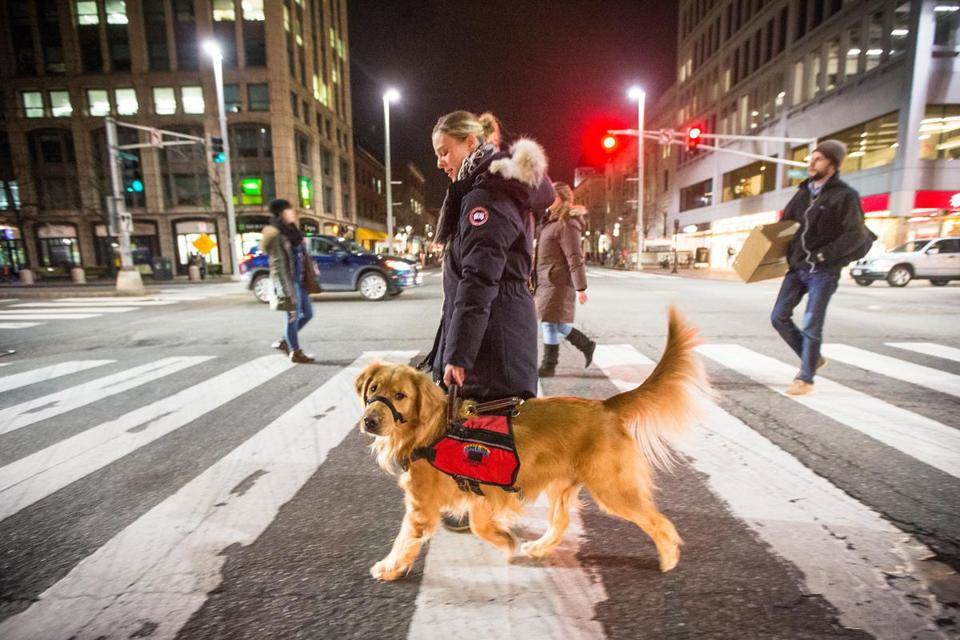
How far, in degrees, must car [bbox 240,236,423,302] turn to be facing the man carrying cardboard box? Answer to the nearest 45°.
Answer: approximately 90° to its right

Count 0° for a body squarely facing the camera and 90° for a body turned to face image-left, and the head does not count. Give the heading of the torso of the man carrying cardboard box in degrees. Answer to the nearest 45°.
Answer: approximately 45°

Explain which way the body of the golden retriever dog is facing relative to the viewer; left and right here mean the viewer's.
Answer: facing to the left of the viewer

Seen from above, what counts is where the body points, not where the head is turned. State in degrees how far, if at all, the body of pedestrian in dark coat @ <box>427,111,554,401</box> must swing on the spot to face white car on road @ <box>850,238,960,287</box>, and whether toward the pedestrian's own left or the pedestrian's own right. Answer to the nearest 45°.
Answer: approximately 135° to the pedestrian's own right

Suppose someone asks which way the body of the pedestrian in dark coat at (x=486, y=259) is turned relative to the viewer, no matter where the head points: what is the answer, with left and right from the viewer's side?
facing to the left of the viewer

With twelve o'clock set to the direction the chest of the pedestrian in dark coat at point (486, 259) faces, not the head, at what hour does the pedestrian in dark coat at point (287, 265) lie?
the pedestrian in dark coat at point (287, 265) is roughly at 2 o'clock from the pedestrian in dark coat at point (486, 259).

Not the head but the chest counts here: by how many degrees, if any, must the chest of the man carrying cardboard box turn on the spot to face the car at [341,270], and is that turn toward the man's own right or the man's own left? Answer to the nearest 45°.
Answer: approximately 45° to the man's own right

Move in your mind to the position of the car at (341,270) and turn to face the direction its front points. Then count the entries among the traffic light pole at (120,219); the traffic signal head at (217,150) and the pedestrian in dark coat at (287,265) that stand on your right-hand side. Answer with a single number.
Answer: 1

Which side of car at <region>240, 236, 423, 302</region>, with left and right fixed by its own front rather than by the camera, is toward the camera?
right
